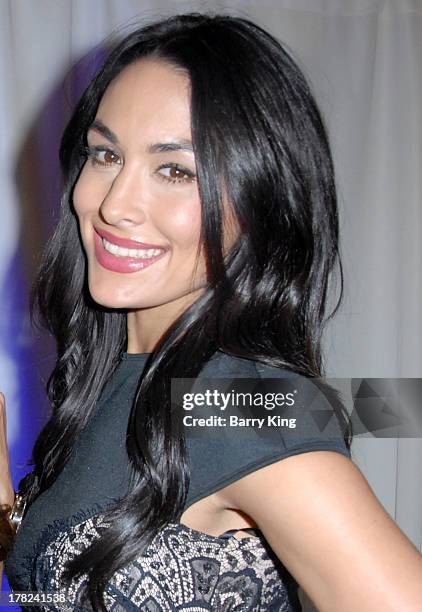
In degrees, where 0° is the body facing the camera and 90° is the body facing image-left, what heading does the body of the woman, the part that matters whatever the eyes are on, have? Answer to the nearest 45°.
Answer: approximately 45°

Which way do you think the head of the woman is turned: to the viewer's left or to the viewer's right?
to the viewer's left
